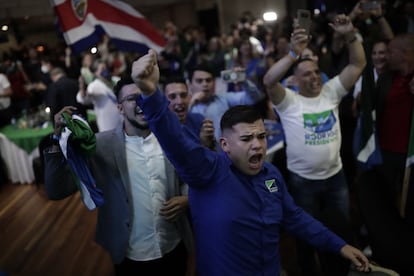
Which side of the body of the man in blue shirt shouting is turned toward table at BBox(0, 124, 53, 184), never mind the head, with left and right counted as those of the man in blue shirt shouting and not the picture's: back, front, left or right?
back

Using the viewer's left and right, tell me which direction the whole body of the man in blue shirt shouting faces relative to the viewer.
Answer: facing the viewer and to the right of the viewer

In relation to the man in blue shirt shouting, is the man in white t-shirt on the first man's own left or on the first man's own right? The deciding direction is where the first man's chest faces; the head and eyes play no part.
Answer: on the first man's own left
